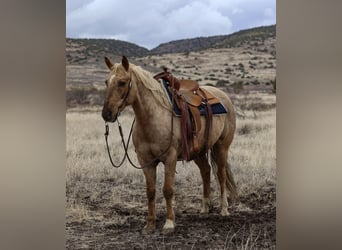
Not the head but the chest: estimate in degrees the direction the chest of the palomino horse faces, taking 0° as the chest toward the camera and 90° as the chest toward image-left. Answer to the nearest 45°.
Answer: approximately 45°

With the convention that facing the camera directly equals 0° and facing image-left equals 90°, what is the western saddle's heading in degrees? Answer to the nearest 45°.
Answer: approximately 45°
